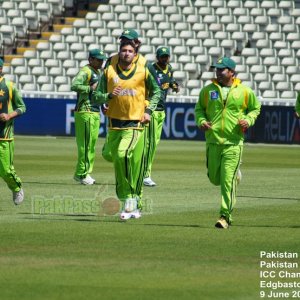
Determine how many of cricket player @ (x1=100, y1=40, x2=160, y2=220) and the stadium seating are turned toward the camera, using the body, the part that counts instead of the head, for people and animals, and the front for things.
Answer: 2

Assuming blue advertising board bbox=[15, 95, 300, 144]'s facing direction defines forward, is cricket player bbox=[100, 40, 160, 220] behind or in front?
in front

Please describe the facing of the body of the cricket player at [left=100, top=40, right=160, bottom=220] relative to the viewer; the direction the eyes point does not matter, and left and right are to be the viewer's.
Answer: facing the viewer

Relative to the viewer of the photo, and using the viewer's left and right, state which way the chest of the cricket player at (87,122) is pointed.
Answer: facing the viewer and to the right of the viewer

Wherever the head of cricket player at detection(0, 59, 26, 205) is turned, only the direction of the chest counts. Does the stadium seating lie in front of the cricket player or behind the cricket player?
behind

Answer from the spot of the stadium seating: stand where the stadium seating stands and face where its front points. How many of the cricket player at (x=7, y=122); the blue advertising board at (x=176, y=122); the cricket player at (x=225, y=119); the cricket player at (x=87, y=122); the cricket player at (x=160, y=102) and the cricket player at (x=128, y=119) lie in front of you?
6

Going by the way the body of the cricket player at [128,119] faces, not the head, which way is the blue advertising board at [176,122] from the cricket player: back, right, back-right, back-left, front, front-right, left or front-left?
back

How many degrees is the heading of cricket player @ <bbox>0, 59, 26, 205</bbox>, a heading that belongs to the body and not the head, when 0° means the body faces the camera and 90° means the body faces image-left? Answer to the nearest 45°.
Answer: approximately 45°

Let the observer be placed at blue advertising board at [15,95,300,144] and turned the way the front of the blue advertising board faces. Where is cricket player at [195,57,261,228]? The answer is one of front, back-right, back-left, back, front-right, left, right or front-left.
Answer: front

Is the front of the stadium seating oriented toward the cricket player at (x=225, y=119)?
yes

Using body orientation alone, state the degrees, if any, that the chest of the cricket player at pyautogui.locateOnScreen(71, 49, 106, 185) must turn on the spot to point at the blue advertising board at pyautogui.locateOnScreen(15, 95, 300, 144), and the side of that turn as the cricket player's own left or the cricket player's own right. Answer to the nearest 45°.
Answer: approximately 135° to the cricket player's own left

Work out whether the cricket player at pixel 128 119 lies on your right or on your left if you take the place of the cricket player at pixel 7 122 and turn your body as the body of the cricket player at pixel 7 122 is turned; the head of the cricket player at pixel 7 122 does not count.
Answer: on your left

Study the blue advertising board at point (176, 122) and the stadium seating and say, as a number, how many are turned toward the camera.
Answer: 2
